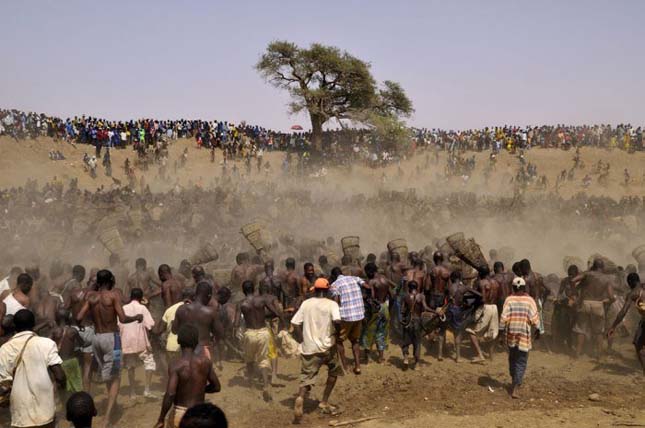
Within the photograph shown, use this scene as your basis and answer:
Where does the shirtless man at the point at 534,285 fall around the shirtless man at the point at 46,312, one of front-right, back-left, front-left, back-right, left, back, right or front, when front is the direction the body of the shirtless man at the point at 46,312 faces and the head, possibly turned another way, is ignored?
right

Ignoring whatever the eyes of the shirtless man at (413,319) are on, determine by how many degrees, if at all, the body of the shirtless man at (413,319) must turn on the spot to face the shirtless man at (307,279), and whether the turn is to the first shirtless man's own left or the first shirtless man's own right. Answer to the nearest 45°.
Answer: approximately 90° to the first shirtless man's own left

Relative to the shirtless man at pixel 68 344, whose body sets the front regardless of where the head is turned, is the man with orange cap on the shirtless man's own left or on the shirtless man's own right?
on the shirtless man's own right

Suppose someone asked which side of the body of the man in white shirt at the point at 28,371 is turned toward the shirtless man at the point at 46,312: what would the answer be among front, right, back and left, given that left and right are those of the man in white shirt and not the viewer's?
front

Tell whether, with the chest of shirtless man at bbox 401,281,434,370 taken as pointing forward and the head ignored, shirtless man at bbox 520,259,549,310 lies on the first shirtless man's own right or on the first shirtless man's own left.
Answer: on the first shirtless man's own right

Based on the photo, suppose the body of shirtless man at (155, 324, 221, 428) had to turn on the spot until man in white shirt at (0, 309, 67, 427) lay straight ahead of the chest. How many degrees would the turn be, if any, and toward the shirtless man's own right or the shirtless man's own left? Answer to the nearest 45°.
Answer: approximately 90° to the shirtless man's own left

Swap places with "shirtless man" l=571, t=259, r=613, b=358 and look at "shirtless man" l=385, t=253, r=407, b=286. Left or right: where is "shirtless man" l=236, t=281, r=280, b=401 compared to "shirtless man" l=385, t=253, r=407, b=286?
left

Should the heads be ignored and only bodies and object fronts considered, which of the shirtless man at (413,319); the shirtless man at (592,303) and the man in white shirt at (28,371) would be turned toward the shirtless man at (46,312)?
the man in white shirt

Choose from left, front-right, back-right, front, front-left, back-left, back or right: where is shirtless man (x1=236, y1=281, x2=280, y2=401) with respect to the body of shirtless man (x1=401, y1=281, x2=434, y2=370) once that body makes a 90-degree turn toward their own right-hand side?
back-right

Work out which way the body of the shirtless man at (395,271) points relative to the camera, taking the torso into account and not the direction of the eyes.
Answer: away from the camera

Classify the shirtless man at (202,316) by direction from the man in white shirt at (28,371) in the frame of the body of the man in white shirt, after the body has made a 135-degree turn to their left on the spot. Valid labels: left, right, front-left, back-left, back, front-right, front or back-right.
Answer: back

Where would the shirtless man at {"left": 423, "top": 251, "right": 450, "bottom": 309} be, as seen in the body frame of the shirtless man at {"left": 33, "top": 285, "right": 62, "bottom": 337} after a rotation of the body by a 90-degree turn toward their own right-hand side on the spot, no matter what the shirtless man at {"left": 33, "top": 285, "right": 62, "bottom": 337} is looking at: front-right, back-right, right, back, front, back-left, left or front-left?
front

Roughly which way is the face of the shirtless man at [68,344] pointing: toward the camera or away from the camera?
away from the camera

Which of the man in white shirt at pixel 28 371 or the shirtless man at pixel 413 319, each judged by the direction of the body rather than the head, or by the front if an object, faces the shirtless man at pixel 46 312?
the man in white shirt

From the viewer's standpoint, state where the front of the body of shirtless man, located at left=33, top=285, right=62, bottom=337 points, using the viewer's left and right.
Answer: facing away from the viewer

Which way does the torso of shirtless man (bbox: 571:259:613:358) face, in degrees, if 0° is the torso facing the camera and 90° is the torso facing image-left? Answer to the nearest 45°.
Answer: approximately 180°

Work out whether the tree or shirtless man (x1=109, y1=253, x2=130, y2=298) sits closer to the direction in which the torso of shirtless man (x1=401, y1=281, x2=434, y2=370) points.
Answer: the tree
